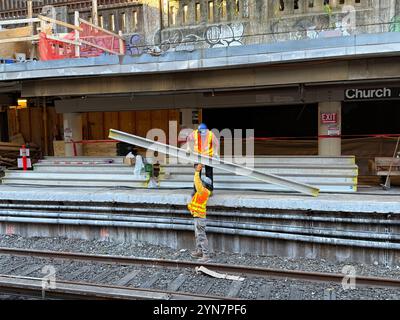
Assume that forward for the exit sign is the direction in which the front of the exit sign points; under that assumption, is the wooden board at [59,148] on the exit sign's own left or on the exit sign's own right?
on the exit sign's own right

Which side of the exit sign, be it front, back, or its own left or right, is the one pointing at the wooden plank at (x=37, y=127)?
right

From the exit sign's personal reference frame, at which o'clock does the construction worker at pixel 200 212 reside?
The construction worker is roughly at 1 o'clock from the exit sign.

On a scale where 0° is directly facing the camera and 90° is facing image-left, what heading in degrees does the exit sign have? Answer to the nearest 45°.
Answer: approximately 0°

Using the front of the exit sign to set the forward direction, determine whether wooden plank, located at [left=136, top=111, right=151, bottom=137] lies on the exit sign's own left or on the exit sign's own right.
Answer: on the exit sign's own right
